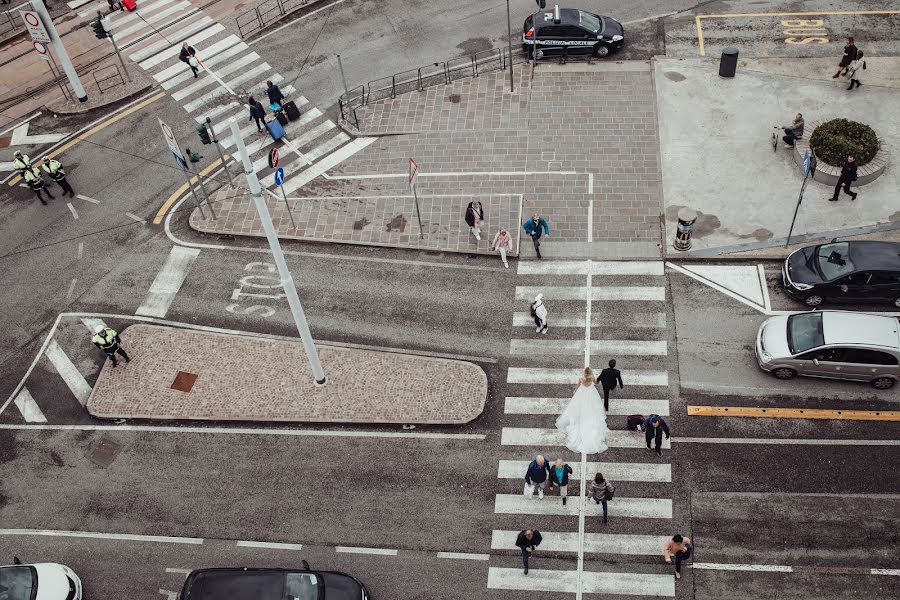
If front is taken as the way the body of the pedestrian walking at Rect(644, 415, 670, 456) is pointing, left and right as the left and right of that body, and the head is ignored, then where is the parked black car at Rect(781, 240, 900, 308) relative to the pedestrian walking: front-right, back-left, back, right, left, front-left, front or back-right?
back-left

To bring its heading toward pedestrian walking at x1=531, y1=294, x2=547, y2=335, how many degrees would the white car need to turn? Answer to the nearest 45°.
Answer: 0° — it already faces them

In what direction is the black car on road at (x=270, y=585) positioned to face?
to the viewer's right

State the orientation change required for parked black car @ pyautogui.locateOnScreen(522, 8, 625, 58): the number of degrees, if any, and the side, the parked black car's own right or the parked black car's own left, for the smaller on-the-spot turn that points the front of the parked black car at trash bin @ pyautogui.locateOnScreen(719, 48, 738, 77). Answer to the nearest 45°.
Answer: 0° — it already faces it

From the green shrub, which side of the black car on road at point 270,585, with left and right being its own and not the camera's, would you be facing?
front

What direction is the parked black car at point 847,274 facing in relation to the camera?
to the viewer's left

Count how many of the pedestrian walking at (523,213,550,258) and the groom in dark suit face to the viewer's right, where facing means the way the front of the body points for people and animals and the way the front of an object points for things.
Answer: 0

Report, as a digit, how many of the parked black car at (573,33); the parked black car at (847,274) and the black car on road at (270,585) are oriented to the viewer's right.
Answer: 2

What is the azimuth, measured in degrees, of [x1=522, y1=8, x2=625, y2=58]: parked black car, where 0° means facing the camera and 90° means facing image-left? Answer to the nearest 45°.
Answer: approximately 270°

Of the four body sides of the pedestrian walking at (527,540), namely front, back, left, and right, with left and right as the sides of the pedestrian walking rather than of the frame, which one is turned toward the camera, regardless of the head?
front

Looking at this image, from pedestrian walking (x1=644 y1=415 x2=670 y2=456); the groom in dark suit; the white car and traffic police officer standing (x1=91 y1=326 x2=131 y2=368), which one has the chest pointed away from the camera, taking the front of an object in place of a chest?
the groom in dark suit

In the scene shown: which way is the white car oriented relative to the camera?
to the viewer's right
